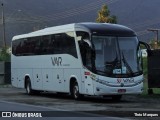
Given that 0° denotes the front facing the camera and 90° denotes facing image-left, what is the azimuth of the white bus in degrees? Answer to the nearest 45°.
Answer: approximately 315°
